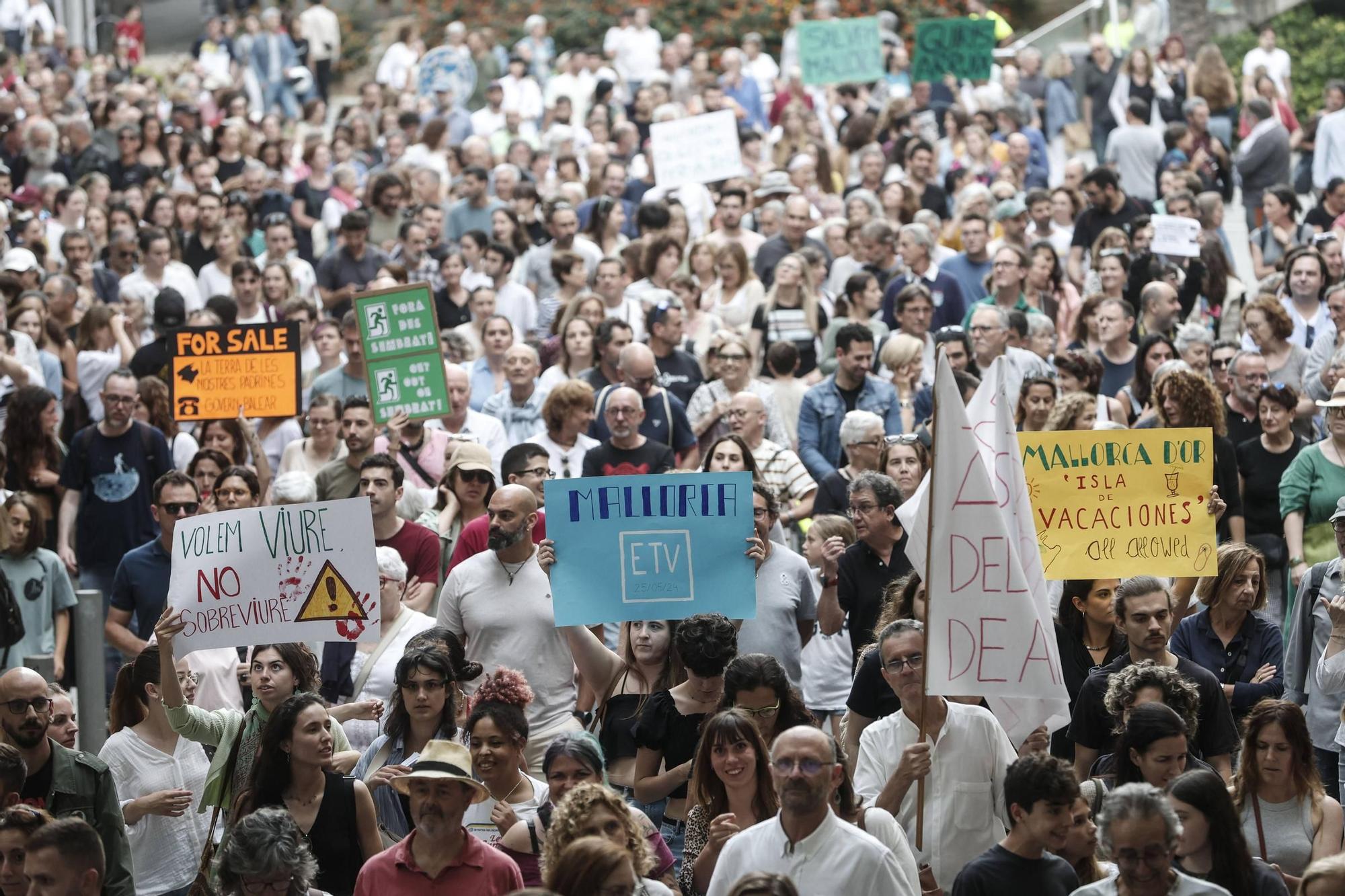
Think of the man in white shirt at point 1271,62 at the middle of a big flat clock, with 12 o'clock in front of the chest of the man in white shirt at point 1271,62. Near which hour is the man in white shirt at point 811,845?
the man in white shirt at point 811,845 is roughly at 12 o'clock from the man in white shirt at point 1271,62.

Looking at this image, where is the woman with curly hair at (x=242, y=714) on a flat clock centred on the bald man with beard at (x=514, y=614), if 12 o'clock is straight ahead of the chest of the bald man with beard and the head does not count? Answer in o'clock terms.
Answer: The woman with curly hair is roughly at 2 o'clock from the bald man with beard.

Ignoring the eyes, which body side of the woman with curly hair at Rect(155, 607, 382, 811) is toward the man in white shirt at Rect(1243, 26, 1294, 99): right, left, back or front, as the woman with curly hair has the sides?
back

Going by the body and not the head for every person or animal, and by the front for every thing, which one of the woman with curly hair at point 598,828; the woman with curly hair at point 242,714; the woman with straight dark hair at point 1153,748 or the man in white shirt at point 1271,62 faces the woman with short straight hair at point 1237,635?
the man in white shirt

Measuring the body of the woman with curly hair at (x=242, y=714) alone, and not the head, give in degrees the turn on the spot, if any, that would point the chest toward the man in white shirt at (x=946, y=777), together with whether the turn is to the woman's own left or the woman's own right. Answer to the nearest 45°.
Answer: approximately 90° to the woman's own left

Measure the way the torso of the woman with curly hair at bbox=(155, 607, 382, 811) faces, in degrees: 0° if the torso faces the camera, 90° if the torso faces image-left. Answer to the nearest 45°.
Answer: approximately 45°
